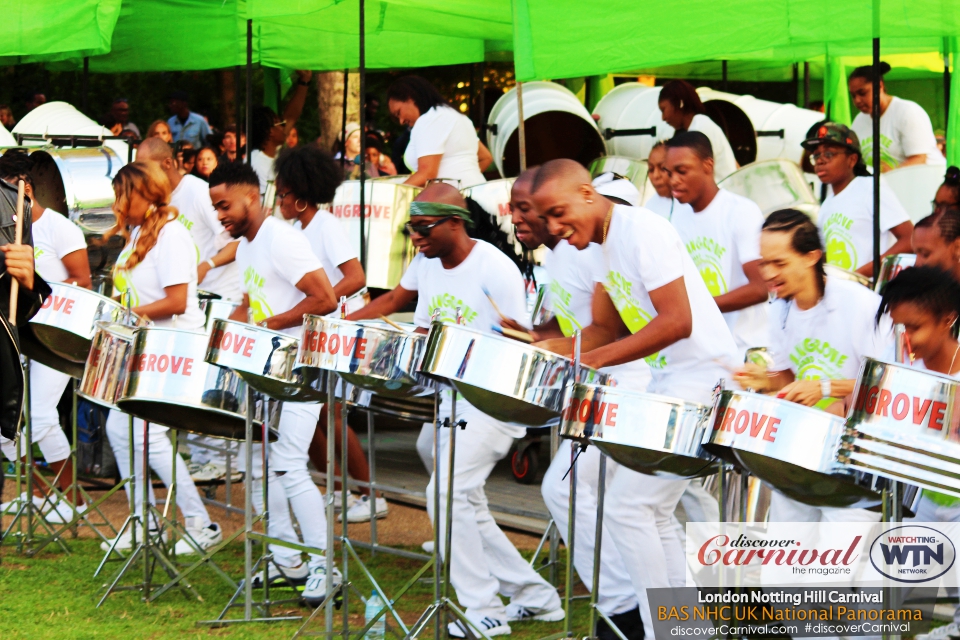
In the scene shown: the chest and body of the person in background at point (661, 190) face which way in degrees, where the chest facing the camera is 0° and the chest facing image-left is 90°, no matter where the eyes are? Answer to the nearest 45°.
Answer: approximately 45°

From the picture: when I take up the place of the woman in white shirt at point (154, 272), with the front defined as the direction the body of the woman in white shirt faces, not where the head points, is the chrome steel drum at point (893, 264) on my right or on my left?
on my left

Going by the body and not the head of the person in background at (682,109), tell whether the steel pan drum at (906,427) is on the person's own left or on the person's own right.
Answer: on the person's own left

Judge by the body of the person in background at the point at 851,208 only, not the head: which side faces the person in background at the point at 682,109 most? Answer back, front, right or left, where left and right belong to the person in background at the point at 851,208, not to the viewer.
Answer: right

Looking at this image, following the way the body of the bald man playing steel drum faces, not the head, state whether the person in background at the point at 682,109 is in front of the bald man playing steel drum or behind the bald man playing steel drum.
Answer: behind

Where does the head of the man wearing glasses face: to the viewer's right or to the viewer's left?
to the viewer's left

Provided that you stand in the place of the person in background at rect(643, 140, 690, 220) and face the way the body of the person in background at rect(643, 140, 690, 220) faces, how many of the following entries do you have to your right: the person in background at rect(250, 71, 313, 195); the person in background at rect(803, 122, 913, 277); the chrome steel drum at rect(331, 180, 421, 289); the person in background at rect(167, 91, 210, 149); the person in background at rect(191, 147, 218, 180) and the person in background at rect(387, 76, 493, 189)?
5

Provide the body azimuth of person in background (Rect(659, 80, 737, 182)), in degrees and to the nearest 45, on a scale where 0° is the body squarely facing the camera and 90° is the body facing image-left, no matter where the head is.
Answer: approximately 90°

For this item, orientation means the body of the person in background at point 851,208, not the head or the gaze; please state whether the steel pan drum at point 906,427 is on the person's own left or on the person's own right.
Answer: on the person's own left
